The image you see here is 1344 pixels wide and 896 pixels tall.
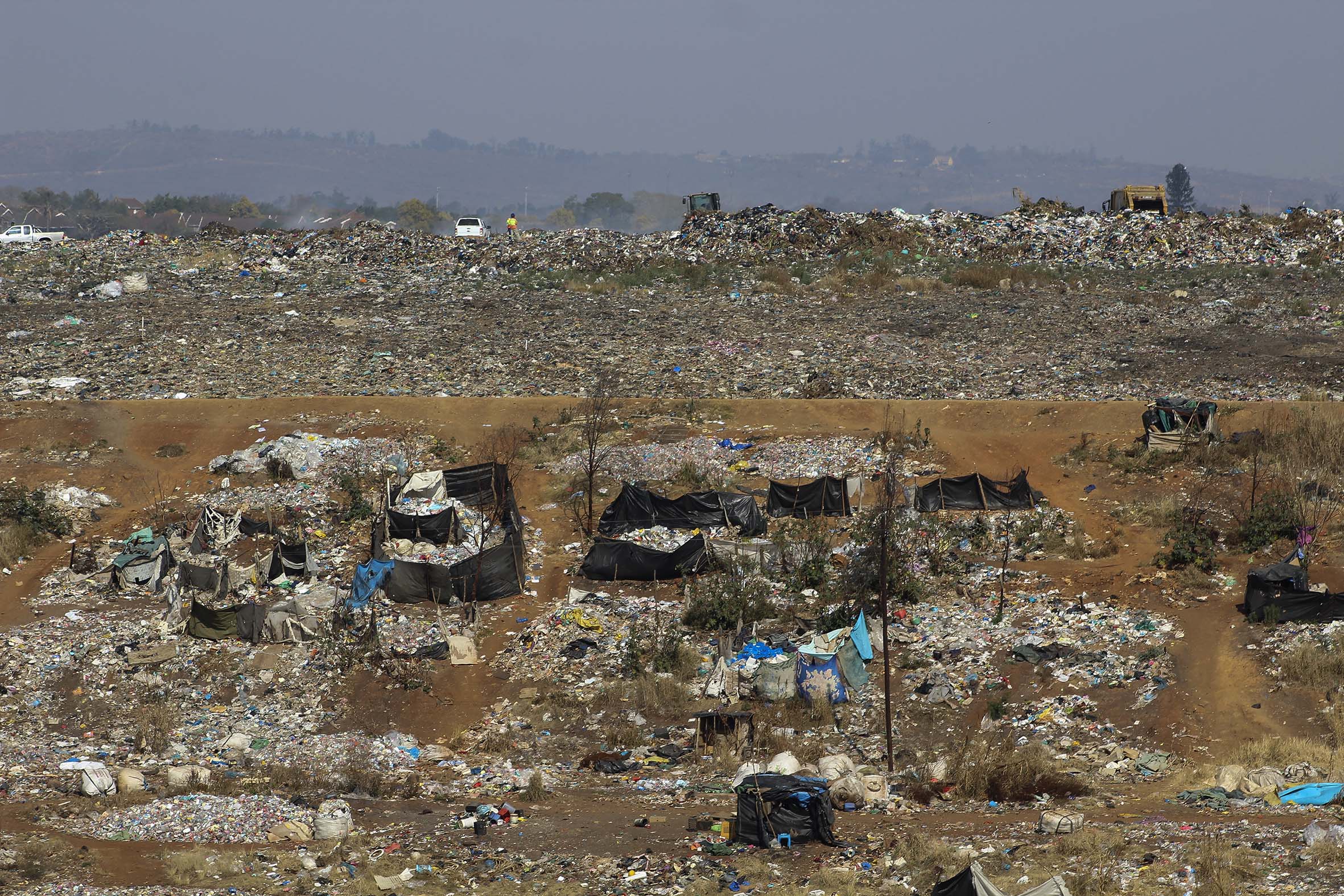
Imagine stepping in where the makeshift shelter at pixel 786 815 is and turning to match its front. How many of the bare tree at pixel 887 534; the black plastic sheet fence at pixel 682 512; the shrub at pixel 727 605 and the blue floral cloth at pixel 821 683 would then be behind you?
4

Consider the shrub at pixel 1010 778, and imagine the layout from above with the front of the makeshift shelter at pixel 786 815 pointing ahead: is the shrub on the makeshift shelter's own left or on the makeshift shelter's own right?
on the makeshift shelter's own left

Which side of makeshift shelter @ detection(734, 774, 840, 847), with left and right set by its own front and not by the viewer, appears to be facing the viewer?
front

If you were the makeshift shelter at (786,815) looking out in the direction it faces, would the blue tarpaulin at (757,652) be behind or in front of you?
behind

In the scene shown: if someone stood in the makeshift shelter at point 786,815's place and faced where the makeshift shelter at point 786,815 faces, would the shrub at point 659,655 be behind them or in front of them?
behind

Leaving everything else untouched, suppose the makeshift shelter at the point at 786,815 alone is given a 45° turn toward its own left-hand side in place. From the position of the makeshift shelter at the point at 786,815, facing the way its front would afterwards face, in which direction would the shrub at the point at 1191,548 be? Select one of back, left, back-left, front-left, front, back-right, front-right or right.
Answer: left

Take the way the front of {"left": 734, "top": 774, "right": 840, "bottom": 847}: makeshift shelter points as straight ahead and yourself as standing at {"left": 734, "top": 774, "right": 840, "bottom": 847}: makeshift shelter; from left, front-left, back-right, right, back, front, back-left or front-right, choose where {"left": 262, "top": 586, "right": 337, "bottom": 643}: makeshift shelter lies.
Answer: back-right

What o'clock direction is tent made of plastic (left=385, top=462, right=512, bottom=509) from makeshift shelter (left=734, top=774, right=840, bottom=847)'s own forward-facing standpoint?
The tent made of plastic is roughly at 5 o'clock from the makeshift shelter.

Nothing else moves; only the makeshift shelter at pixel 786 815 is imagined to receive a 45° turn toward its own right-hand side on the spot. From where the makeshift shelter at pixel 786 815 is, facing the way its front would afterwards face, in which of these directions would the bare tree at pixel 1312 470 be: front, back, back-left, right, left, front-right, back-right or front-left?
back

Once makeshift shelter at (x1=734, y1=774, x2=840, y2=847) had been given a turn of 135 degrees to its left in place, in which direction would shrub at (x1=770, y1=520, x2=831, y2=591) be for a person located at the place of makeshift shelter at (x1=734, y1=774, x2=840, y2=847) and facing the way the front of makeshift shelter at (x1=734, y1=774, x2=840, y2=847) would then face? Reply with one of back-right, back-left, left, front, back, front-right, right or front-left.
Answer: front-left

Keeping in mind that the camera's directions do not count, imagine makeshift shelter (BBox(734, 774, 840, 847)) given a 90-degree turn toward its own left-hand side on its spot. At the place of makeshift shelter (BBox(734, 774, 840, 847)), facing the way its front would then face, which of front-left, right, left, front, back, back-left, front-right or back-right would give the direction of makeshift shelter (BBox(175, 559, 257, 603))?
back-left

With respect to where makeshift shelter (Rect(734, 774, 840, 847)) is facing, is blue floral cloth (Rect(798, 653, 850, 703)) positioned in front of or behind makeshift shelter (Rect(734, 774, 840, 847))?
behind

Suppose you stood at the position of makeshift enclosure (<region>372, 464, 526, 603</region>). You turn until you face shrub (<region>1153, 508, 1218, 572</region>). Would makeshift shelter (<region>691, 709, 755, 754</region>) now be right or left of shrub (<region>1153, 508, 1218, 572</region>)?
right

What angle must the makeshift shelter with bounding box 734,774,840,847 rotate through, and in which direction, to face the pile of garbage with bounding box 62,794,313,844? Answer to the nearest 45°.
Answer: approximately 90° to its right

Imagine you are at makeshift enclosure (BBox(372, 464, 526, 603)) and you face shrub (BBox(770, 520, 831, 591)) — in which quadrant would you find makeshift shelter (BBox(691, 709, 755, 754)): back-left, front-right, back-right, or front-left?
front-right

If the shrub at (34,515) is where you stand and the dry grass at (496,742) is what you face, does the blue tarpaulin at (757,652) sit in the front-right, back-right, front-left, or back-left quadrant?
front-left

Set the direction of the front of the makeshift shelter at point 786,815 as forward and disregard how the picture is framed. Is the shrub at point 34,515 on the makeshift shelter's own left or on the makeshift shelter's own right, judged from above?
on the makeshift shelter's own right
